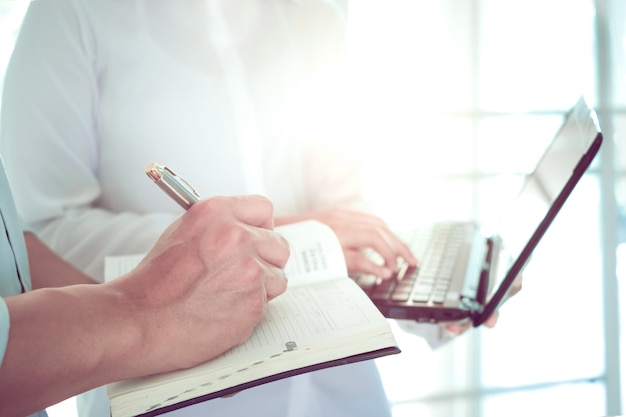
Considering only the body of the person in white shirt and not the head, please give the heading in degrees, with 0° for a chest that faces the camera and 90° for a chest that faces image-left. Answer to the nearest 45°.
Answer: approximately 315°

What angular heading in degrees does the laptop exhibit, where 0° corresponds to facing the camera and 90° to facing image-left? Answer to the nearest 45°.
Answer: approximately 90°
